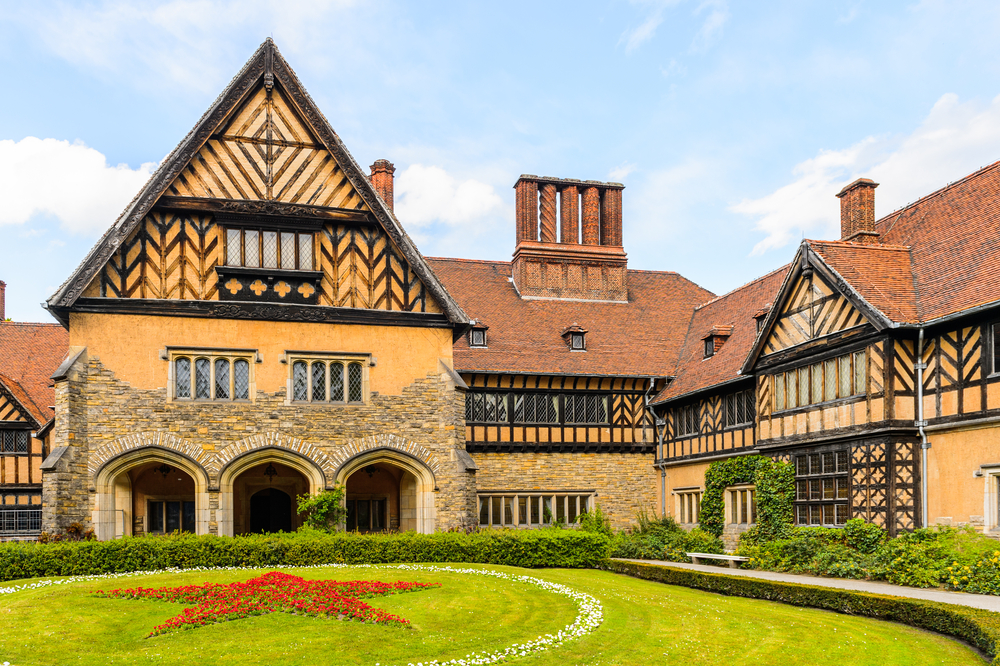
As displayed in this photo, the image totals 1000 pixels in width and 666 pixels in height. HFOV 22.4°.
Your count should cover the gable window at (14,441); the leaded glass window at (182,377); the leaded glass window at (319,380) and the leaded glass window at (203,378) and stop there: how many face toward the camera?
4

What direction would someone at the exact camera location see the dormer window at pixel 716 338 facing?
facing the viewer and to the left of the viewer

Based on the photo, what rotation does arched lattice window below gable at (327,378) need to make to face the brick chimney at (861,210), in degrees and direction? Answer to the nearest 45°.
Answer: approximately 90° to its left

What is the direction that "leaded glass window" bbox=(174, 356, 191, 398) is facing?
toward the camera

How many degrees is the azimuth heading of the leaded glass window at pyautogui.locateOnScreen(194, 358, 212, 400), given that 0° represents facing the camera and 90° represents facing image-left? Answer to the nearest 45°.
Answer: approximately 0°

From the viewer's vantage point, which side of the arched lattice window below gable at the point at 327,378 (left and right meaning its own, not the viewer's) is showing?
front

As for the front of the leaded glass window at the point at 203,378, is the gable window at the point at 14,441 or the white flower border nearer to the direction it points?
the white flower border

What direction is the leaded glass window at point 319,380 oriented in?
toward the camera

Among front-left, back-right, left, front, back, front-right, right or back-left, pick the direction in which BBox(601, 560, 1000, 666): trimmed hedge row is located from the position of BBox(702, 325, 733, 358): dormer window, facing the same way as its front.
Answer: front-left

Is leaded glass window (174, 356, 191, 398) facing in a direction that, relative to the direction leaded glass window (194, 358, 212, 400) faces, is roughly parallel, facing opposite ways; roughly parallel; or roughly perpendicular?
roughly parallel

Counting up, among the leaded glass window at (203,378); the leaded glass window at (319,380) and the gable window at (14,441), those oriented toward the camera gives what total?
3

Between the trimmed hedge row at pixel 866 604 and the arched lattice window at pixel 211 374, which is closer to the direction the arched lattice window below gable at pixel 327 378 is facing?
the trimmed hedge row
